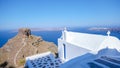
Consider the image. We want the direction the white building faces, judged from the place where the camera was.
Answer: facing the viewer and to the left of the viewer

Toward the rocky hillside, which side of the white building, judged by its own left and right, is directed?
right
